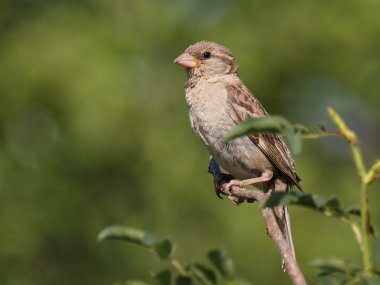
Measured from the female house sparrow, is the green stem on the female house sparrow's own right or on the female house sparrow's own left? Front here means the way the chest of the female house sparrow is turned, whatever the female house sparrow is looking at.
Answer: on the female house sparrow's own left

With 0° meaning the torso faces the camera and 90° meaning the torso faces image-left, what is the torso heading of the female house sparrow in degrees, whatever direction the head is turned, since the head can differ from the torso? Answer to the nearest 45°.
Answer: approximately 90°

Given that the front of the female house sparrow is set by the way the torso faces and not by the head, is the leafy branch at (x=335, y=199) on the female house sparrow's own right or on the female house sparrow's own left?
on the female house sparrow's own left
